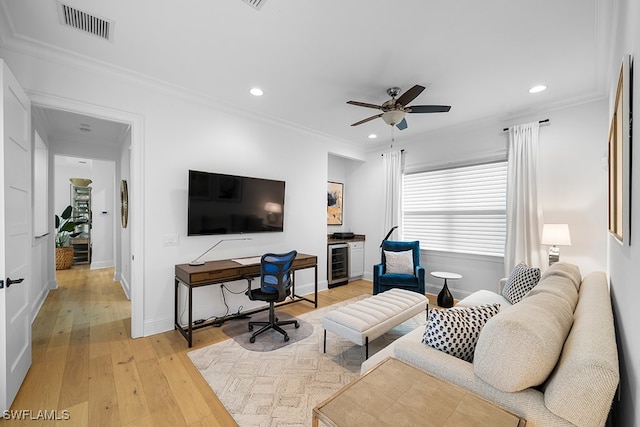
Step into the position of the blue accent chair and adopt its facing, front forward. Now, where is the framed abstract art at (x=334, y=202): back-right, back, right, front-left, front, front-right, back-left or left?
back-right

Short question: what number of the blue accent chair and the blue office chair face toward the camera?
1

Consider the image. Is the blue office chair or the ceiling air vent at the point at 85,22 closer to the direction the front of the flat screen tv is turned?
the blue office chair

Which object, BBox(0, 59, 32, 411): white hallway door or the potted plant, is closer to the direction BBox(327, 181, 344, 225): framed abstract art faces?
the white hallway door

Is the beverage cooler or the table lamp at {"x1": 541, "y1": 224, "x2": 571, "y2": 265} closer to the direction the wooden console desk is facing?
the table lamp

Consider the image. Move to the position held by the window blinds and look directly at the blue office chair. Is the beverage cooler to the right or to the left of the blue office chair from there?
right

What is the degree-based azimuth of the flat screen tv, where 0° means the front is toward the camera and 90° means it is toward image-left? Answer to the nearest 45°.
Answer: approximately 315°

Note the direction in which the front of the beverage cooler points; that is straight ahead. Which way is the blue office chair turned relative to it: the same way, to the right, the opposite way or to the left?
the opposite way

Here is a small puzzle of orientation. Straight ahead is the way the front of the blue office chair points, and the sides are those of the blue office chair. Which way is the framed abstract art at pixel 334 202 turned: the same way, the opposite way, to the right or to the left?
the opposite way

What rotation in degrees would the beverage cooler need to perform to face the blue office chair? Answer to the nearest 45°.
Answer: approximately 45° to its right
